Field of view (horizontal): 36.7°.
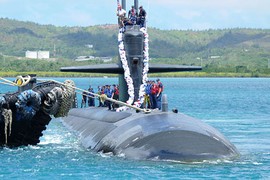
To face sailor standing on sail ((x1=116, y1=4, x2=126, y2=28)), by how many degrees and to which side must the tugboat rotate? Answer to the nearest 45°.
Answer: approximately 45° to its left

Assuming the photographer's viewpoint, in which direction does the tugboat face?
facing to the right of the viewer

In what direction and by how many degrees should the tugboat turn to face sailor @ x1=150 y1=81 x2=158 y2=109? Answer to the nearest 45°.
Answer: approximately 45° to its left

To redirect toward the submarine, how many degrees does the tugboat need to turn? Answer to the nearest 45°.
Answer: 0° — it already faces it

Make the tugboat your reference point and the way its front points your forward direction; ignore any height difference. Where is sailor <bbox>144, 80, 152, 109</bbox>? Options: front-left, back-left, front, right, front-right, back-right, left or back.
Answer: front-left

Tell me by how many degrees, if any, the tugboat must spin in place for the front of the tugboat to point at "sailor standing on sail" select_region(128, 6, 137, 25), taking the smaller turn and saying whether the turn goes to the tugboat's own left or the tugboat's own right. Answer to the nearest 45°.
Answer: approximately 45° to the tugboat's own left
